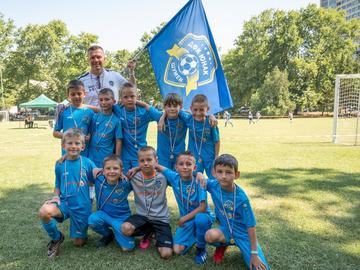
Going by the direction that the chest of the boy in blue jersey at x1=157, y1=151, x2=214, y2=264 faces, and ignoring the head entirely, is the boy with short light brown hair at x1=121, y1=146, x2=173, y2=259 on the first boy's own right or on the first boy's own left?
on the first boy's own right

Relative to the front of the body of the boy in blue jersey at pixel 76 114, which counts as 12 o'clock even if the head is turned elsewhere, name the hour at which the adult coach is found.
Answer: The adult coach is roughly at 7 o'clock from the boy in blue jersey.

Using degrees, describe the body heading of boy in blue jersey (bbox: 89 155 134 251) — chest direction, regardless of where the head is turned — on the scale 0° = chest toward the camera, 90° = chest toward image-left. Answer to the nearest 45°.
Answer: approximately 0°

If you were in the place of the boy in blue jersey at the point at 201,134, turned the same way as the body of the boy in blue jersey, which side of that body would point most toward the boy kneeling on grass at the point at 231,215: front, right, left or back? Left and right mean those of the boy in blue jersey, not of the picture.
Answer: front

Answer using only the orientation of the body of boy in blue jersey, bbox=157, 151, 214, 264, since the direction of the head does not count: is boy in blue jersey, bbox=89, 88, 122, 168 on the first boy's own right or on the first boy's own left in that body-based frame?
on the first boy's own right

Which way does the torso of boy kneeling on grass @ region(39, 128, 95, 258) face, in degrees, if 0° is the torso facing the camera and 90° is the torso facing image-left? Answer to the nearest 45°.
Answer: approximately 0°

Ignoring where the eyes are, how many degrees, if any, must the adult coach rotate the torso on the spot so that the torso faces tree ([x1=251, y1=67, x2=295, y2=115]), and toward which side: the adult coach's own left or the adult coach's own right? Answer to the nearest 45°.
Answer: approximately 135° to the adult coach's own left
